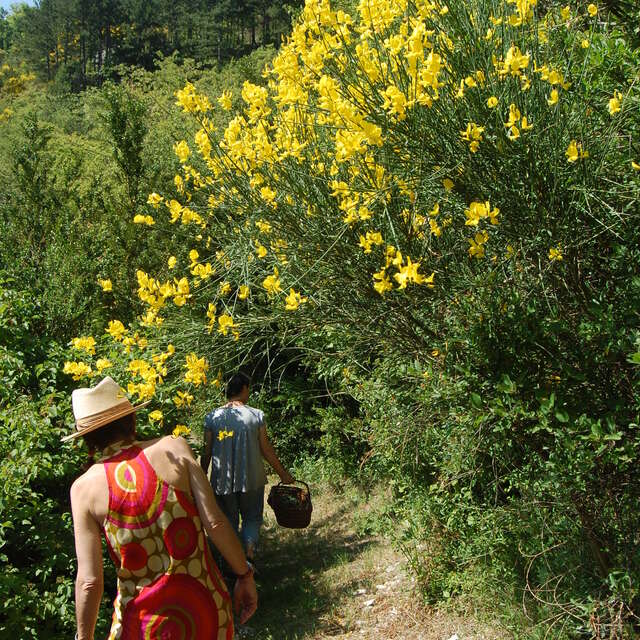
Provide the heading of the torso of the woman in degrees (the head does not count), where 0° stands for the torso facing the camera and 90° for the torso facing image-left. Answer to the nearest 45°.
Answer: approximately 180°

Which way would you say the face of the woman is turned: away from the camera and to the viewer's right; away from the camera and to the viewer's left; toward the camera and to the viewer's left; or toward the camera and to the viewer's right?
away from the camera and to the viewer's left
